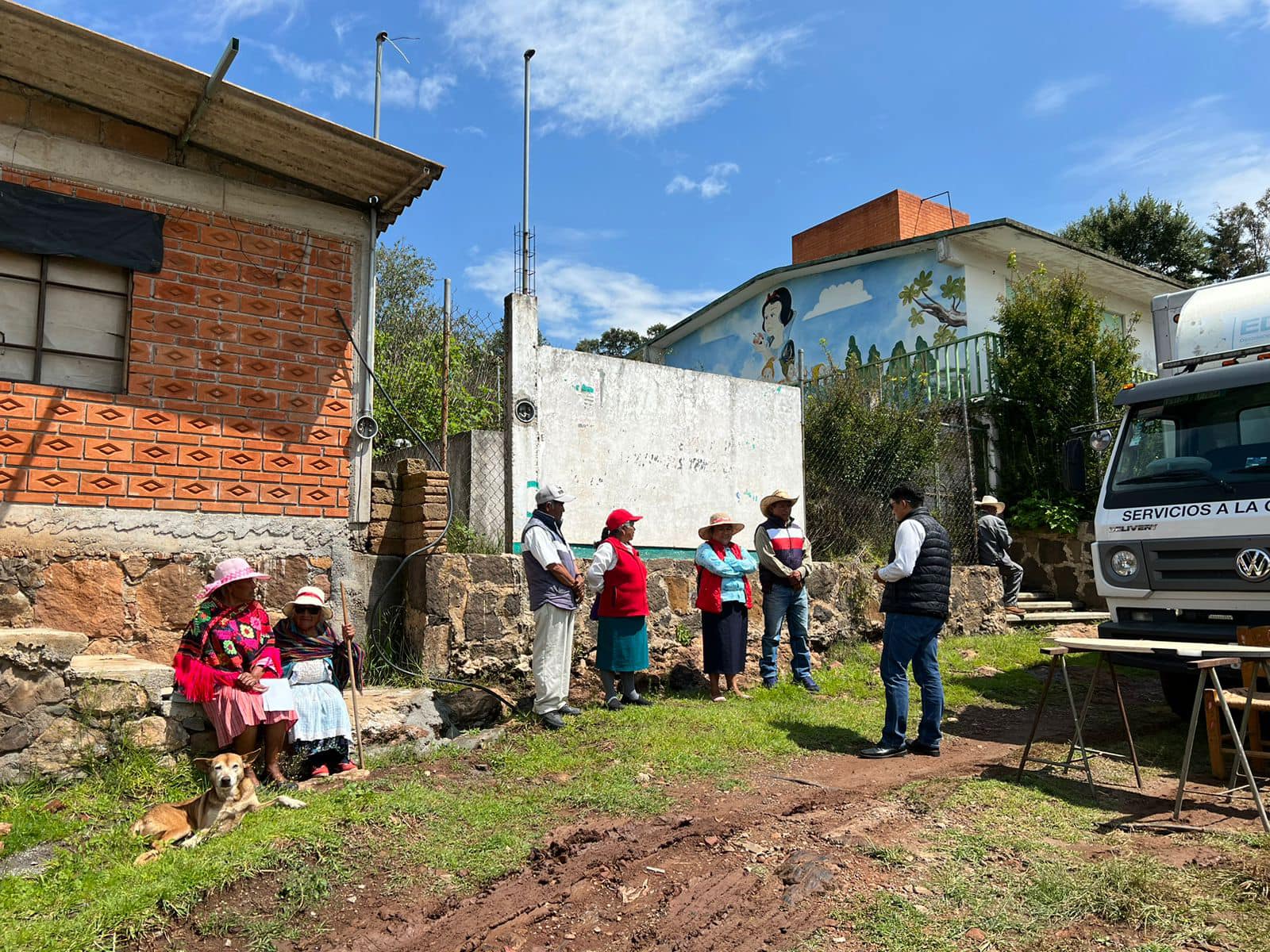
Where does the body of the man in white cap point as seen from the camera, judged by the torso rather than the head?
to the viewer's right

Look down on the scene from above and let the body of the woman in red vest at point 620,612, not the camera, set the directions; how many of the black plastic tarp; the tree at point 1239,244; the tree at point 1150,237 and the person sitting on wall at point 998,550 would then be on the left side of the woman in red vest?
3

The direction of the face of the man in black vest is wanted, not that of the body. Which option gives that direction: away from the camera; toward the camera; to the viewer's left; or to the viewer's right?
to the viewer's left

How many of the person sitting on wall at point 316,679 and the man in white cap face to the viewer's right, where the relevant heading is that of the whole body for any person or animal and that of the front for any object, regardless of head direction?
1

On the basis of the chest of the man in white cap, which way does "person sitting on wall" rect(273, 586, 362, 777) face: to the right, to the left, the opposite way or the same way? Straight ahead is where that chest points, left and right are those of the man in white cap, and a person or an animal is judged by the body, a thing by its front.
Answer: to the right

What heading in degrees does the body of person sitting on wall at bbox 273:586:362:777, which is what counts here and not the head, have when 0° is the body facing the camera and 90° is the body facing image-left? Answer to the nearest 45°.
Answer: approximately 0°

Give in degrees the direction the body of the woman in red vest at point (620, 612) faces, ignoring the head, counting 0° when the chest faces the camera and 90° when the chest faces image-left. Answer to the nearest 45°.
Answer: approximately 315°
